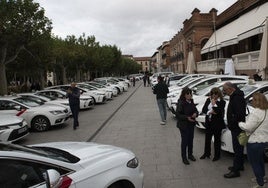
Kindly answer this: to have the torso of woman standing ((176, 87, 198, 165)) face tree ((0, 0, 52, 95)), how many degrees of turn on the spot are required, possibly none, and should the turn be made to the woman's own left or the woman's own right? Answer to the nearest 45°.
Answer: approximately 180°

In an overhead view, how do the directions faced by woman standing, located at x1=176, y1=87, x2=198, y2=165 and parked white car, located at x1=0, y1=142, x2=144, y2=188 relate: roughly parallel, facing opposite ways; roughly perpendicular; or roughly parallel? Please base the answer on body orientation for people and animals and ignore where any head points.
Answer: roughly perpendicular

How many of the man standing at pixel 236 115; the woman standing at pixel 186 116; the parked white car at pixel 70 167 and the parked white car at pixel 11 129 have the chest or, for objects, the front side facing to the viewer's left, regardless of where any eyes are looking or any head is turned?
1

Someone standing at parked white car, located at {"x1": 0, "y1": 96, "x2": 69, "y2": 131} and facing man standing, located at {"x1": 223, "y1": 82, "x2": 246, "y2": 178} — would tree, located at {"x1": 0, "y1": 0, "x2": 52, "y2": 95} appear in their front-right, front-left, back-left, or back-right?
back-left

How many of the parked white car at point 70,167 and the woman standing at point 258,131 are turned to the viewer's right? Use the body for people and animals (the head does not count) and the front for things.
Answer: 1

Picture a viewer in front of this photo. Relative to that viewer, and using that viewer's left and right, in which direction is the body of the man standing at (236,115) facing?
facing to the left of the viewer

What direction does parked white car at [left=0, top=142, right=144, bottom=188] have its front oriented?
to the viewer's right

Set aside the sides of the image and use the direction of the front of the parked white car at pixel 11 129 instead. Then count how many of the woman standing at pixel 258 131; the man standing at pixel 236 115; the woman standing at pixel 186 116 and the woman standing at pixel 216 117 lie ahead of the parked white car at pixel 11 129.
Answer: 4
